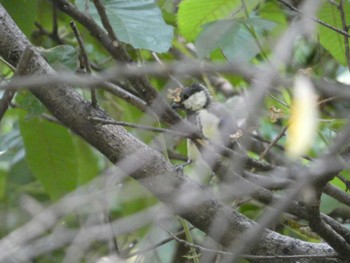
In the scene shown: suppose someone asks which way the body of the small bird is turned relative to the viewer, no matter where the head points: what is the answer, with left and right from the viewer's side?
facing to the left of the viewer
